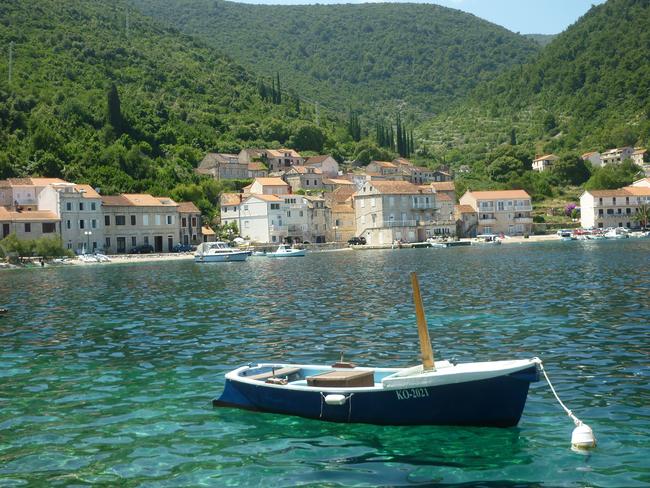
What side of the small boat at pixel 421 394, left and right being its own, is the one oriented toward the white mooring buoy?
front

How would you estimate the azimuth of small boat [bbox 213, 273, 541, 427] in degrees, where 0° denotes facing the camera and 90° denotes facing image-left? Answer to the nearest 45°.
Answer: approximately 270°
